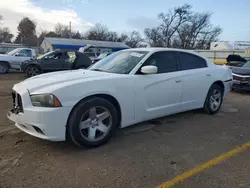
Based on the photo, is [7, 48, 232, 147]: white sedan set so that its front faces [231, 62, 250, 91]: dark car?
no

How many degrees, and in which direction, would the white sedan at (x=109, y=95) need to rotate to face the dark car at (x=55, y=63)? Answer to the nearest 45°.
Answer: approximately 135° to its right

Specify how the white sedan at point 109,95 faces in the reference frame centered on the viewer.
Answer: facing the viewer and to the left of the viewer

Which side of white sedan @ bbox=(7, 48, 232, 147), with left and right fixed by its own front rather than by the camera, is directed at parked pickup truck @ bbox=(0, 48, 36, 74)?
right
